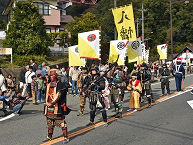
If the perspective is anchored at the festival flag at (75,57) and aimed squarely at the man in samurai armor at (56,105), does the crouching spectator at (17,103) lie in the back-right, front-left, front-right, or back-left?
front-right

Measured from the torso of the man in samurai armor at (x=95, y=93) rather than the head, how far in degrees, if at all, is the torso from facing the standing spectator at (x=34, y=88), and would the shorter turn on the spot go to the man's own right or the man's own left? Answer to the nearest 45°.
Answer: approximately 90° to the man's own right

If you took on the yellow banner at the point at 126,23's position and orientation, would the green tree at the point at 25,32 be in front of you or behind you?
behind

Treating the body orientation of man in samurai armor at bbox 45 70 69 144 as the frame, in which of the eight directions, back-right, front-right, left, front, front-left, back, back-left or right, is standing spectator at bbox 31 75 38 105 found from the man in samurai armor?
back-right

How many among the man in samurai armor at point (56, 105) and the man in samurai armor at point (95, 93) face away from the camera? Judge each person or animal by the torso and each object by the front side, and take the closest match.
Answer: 0

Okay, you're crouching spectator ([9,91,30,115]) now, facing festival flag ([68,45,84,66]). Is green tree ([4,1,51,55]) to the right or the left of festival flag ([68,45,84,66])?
left

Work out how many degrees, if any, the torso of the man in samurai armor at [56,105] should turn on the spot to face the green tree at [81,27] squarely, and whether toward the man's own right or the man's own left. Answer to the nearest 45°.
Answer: approximately 135° to the man's own right

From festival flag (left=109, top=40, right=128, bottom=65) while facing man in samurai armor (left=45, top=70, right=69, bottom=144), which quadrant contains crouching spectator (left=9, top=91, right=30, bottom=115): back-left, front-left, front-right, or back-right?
front-right

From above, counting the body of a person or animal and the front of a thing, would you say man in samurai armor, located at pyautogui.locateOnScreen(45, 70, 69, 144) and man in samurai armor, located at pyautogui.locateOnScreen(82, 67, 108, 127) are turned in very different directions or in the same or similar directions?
same or similar directions

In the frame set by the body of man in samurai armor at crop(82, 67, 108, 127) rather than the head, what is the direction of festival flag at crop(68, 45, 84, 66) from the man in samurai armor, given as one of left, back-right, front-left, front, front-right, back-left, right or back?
back-right

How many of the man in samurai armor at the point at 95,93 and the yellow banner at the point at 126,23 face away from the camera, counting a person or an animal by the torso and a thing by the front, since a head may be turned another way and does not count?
0

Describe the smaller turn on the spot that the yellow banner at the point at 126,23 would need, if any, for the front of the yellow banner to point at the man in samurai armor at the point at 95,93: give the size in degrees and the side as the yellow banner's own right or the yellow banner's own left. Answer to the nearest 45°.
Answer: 0° — it already faces them

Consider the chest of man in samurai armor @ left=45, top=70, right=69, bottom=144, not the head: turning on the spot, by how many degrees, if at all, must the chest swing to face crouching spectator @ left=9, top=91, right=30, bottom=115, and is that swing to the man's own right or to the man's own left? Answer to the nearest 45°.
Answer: approximately 135° to the man's own right

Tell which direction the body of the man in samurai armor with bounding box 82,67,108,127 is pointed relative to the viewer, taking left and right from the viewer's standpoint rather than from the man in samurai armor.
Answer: facing the viewer and to the left of the viewer

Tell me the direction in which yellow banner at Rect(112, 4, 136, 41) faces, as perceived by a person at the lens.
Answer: facing the viewer

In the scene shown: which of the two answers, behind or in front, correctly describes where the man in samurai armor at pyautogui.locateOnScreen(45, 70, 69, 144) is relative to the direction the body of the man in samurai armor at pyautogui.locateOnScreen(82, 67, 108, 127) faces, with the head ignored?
in front

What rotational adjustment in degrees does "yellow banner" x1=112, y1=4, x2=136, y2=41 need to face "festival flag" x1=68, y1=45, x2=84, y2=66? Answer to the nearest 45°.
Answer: approximately 135° to its right

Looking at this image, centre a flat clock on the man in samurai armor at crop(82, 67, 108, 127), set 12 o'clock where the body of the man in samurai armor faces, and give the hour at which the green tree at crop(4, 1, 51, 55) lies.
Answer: The green tree is roughly at 4 o'clock from the man in samurai armor.
